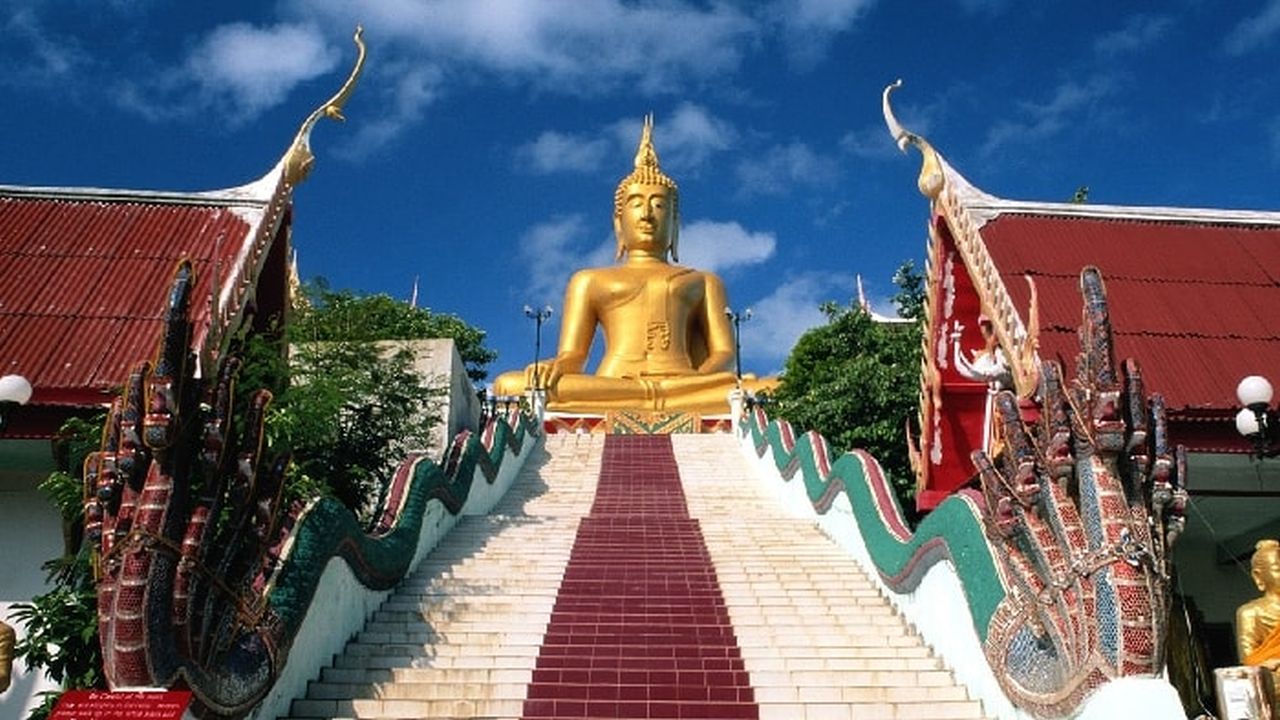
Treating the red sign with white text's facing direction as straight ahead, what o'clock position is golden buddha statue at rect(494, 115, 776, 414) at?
The golden buddha statue is roughly at 7 o'clock from the red sign with white text.

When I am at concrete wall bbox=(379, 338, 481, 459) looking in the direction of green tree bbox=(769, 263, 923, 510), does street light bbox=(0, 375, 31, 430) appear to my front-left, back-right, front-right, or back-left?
back-right

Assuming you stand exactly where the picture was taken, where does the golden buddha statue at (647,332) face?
facing the viewer

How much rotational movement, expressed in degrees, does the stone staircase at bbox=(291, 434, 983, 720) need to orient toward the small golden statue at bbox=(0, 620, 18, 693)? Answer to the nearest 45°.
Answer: approximately 45° to its right

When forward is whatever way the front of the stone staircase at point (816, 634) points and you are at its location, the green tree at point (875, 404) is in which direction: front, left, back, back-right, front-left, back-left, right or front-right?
back

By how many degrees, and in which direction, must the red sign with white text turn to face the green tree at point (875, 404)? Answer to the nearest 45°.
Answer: approximately 135° to its left

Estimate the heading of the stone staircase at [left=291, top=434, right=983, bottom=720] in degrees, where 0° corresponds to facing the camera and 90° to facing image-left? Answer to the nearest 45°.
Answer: approximately 0°

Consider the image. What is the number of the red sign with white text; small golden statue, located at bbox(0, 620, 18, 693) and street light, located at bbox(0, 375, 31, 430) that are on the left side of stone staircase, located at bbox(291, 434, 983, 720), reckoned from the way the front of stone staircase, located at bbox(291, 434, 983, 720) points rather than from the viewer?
0

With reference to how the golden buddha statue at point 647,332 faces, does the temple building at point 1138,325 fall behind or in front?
in front

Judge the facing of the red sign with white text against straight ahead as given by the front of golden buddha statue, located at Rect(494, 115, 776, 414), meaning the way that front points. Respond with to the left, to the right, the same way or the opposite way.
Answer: the same way

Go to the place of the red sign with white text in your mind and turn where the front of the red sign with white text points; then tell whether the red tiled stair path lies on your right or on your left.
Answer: on your left

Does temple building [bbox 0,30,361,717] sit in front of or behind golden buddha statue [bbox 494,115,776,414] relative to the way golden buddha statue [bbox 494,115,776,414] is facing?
in front

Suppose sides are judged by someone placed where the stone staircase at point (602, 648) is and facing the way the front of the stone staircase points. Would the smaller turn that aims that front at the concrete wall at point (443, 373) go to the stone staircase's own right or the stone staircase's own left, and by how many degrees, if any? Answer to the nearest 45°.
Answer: approximately 180°

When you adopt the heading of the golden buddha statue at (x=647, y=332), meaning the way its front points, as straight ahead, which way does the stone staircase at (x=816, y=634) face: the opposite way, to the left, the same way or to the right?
the same way

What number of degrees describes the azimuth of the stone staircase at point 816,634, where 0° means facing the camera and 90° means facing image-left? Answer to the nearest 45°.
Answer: approximately 0°

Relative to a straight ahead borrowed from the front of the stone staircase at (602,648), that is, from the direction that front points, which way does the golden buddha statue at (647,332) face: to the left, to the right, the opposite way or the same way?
the same way

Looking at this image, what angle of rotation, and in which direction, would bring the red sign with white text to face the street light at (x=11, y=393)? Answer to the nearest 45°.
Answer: approximately 180°

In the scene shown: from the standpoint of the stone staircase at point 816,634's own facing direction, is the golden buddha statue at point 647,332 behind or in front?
behind

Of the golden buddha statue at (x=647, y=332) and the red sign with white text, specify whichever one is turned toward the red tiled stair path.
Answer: the golden buddha statue

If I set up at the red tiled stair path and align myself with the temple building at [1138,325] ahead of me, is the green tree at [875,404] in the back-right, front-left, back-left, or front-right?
front-left

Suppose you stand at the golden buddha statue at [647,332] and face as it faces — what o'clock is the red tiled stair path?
The red tiled stair path is roughly at 12 o'clock from the golden buddha statue.
